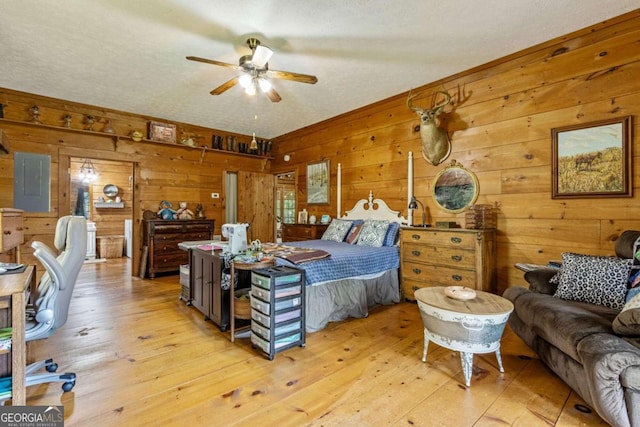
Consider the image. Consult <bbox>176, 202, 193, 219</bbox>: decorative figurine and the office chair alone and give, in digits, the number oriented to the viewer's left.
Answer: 1

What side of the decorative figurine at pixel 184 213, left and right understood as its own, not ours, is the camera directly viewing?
front

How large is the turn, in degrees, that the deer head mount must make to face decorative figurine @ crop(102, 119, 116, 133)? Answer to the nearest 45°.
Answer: approximately 45° to its right

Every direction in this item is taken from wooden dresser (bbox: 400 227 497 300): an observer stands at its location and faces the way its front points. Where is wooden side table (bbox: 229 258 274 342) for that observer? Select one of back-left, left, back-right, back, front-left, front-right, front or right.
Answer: front

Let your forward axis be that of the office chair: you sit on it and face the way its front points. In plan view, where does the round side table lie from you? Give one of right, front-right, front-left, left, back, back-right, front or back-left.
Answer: back-left

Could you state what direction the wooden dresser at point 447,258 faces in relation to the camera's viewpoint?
facing the viewer and to the left of the viewer

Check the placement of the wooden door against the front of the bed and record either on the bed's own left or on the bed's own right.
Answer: on the bed's own right

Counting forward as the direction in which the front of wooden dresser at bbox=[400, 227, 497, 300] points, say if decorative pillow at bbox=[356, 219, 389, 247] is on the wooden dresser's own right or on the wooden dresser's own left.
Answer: on the wooden dresser's own right

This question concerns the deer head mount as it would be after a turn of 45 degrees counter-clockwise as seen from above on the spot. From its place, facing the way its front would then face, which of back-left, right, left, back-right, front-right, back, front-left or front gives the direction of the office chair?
front-right

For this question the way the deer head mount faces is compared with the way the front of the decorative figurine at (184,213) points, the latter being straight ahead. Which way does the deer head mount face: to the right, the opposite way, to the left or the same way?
to the right

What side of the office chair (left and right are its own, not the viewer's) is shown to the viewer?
left
